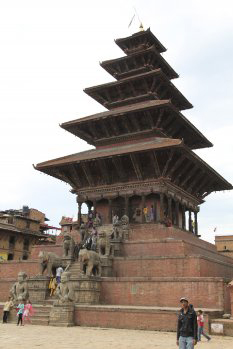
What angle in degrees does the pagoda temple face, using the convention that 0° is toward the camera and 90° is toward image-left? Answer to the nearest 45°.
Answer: approximately 45°

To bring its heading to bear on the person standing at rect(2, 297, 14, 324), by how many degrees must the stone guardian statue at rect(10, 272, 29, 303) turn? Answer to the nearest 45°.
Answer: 0° — it already faces them

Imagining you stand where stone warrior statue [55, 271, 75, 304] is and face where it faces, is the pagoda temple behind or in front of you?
behind

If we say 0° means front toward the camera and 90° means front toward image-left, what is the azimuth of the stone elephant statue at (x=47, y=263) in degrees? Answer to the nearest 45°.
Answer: approximately 45°

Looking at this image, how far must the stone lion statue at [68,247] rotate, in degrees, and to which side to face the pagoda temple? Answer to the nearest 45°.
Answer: approximately 180°

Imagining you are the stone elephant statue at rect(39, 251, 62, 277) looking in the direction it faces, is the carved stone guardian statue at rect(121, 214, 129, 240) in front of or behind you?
behind

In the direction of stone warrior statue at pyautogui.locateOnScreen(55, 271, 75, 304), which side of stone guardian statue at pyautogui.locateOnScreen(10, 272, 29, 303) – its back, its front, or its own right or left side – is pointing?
left

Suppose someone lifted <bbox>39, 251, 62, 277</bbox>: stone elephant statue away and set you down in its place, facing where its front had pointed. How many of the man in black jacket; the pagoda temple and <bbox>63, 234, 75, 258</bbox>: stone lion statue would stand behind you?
2

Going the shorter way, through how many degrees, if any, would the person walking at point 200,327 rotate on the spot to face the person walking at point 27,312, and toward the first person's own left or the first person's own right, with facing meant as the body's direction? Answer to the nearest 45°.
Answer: approximately 45° to the first person's own right
